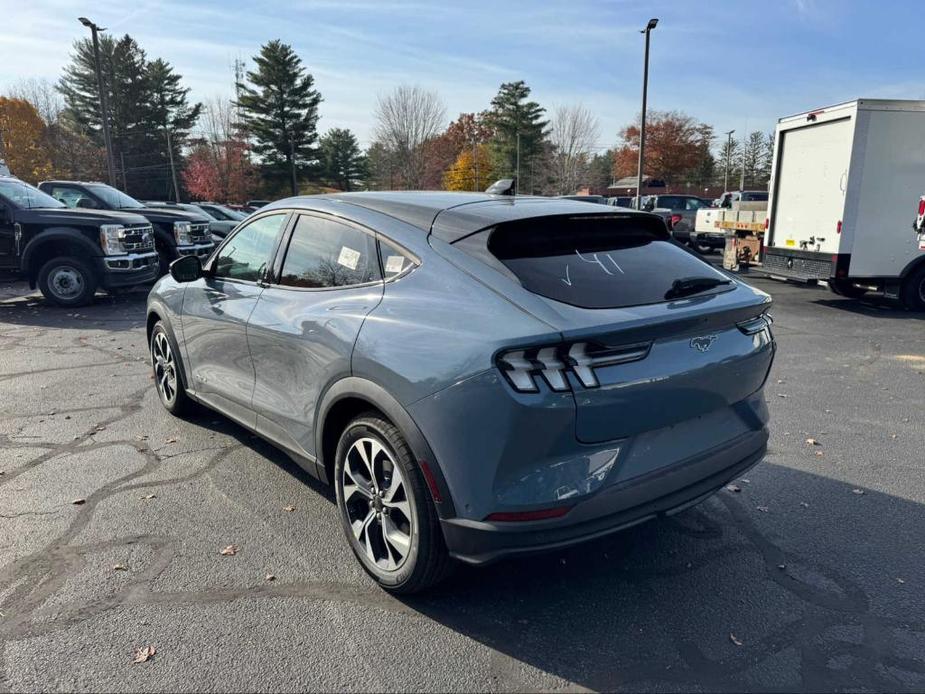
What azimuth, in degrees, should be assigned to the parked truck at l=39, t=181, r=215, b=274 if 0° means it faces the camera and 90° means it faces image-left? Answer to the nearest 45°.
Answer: approximately 315°

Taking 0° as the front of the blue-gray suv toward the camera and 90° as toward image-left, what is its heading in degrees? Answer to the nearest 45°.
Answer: approximately 135°

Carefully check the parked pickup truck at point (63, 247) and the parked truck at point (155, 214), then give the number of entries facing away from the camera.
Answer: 0

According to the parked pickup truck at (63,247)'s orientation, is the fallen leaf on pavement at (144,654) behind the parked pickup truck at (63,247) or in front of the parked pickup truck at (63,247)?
in front

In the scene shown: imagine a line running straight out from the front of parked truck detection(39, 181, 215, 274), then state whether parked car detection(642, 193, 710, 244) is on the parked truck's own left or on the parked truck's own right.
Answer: on the parked truck's own left

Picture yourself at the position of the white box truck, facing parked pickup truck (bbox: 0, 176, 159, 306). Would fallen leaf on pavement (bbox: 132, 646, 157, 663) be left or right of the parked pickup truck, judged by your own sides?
left

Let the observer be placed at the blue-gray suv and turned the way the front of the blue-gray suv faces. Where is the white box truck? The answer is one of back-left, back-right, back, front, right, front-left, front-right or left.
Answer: right

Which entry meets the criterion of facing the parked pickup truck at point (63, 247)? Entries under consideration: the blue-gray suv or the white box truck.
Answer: the blue-gray suv

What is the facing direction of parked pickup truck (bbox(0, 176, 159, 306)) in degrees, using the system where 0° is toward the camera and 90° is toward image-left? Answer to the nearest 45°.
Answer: approximately 315°

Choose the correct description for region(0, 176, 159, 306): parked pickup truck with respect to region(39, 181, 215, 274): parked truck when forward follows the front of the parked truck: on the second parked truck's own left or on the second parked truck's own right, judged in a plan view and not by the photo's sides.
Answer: on the second parked truck's own right
